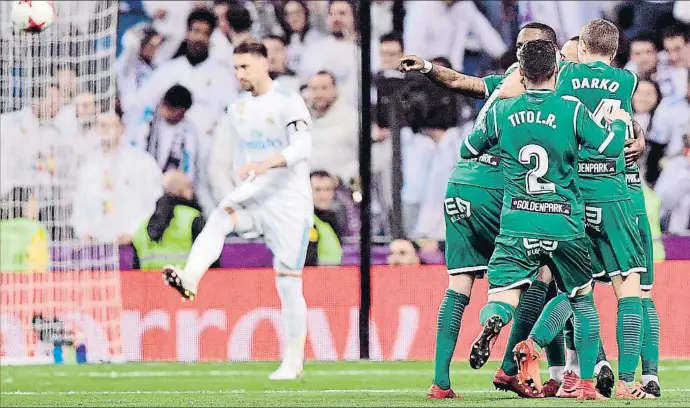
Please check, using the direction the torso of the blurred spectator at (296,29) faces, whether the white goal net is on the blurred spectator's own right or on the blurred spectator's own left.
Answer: on the blurred spectator's own right

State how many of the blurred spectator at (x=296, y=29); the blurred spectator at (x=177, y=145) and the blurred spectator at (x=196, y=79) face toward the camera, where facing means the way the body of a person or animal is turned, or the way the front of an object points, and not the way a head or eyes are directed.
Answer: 3

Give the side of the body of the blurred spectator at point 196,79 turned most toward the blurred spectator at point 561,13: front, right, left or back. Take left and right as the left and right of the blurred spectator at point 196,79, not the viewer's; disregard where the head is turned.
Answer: left

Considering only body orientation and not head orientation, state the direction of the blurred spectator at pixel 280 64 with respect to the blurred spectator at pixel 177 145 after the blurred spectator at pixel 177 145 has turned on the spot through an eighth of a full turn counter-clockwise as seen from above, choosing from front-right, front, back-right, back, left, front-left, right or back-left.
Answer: front-left

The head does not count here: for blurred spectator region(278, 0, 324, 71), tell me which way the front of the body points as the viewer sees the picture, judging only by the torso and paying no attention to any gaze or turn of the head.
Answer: toward the camera

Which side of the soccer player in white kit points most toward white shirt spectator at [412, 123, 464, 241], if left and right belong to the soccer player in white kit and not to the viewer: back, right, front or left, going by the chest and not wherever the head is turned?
back

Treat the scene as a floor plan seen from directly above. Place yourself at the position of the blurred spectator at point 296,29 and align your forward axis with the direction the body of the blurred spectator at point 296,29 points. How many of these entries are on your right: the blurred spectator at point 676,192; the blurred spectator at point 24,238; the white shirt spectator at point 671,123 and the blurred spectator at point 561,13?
1

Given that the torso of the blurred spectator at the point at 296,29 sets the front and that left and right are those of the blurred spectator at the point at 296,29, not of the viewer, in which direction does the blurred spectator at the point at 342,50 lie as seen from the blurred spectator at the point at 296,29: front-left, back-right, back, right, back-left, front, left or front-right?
left

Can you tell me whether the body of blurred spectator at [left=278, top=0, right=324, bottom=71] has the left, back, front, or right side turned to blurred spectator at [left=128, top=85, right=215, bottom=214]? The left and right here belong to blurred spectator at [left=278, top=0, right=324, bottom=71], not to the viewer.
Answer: front

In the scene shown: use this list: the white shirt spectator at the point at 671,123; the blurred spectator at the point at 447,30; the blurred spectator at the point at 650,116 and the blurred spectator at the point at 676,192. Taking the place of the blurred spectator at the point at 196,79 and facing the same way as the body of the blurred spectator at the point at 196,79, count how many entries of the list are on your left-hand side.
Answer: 4

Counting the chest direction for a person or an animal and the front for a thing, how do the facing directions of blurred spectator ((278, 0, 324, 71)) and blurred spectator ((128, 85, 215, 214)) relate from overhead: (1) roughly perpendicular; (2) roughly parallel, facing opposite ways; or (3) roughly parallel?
roughly parallel

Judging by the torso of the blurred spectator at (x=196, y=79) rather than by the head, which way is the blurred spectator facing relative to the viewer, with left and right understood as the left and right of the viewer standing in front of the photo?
facing the viewer

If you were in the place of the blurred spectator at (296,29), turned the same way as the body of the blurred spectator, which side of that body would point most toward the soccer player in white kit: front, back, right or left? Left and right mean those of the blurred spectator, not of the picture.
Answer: front

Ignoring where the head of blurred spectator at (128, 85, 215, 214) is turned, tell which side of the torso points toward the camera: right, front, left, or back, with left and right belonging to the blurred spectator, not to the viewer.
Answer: front

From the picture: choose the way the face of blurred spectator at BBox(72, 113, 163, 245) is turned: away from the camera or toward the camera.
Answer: toward the camera
